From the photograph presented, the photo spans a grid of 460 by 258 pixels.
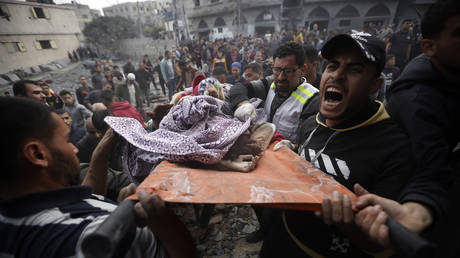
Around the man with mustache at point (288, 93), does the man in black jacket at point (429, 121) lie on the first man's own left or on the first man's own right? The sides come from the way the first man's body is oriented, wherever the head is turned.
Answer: on the first man's own left

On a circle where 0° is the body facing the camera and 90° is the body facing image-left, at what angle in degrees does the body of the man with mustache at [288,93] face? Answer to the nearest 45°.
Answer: approximately 45°

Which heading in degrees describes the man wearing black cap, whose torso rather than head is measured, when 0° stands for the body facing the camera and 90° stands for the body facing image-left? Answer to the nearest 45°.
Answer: approximately 45°

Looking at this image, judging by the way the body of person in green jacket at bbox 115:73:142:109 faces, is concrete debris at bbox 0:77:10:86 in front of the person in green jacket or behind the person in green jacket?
behind

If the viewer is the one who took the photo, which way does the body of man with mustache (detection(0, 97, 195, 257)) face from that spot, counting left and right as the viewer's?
facing away from the viewer and to the right of the viewer

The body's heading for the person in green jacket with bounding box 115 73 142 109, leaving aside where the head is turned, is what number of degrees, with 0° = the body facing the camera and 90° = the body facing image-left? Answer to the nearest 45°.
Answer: approximately 0°

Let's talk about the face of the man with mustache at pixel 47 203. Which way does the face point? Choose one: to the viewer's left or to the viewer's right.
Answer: to the viewer's right

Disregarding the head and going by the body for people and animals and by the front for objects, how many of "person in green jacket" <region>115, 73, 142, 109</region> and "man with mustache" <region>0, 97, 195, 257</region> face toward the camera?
1

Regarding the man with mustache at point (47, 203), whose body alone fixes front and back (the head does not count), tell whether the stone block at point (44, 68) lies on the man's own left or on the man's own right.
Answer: on the man's own left

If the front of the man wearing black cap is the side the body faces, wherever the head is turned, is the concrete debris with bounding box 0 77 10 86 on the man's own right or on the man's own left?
on the man's own right
